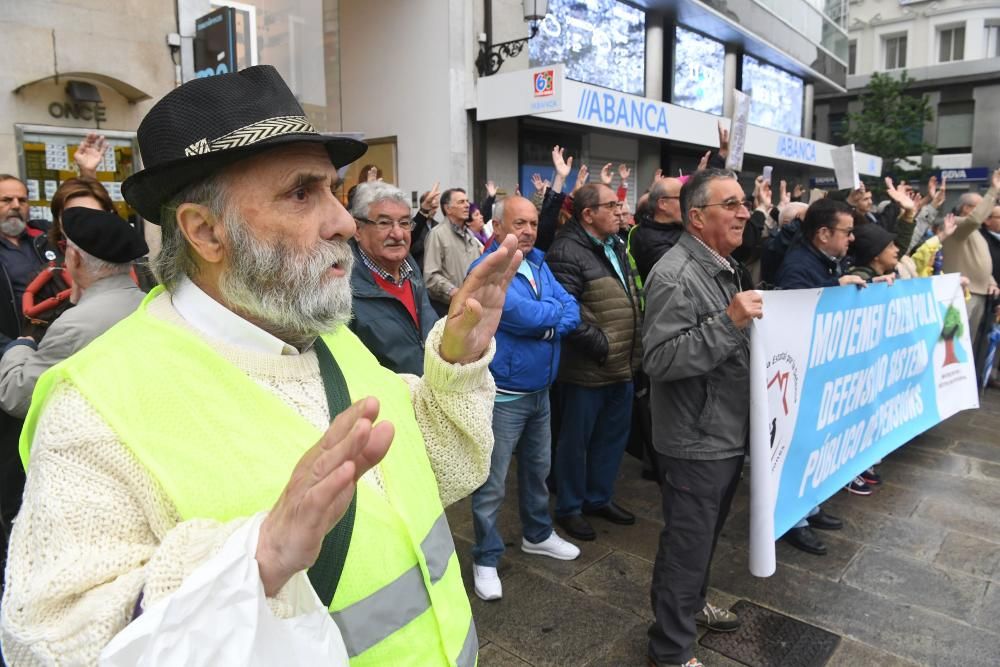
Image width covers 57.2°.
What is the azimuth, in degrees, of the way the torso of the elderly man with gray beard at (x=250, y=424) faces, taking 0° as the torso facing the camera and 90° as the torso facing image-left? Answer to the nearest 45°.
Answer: approximately 315°

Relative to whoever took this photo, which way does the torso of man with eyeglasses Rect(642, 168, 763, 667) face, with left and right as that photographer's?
facing to the right of the viewer

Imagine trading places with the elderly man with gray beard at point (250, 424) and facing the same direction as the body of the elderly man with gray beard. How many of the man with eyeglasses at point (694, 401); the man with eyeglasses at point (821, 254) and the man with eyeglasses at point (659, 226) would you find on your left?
3

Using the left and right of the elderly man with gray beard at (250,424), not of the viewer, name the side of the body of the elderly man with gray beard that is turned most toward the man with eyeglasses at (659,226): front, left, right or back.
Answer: left
